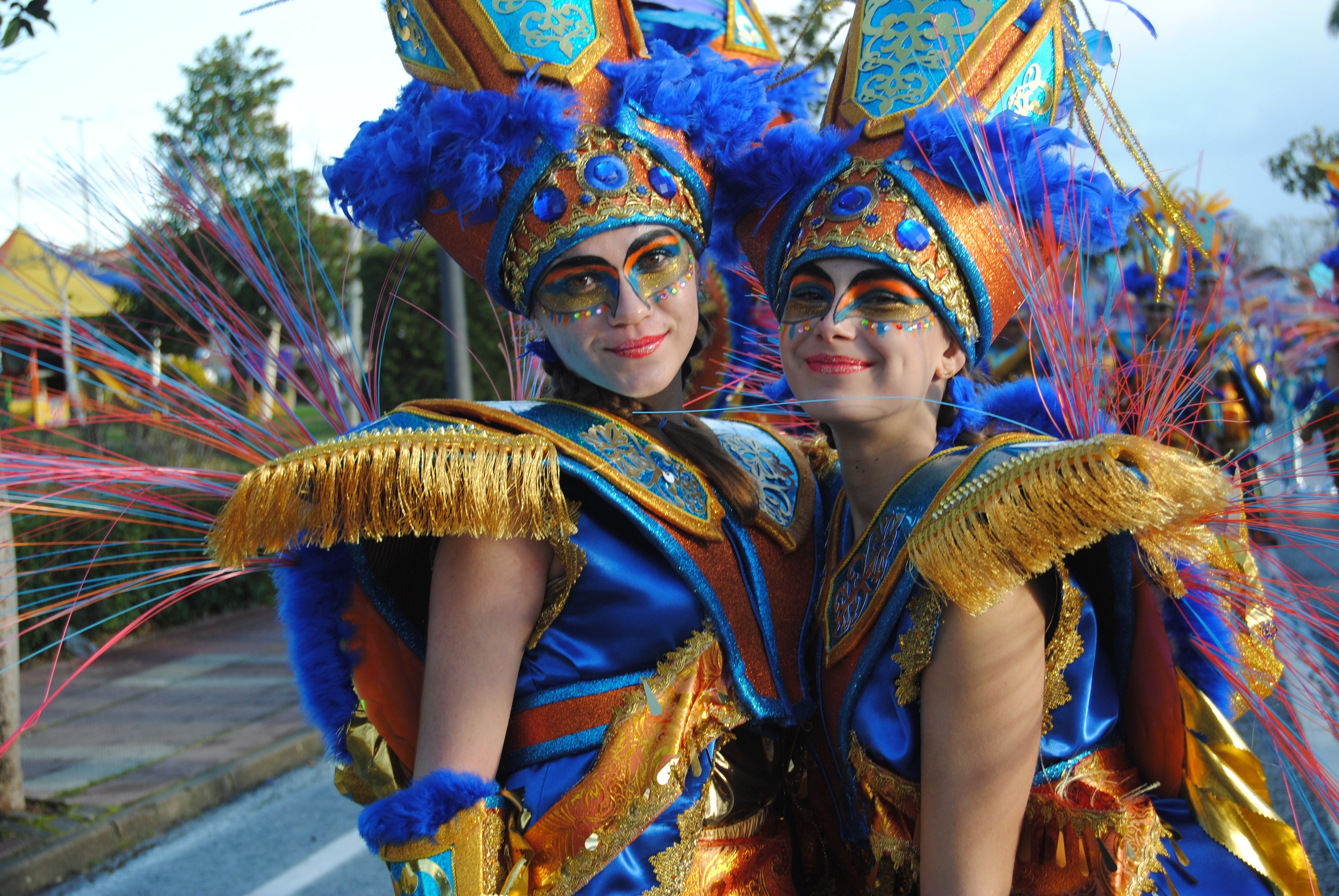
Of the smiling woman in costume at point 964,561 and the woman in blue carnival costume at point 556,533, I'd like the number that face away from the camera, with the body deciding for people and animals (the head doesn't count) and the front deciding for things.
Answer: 0

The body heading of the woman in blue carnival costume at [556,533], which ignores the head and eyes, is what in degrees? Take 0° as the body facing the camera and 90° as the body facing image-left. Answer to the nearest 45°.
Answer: approximately 315°

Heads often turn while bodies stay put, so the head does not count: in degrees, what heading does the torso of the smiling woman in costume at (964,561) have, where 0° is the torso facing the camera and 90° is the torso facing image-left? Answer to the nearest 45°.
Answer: approximately 45°

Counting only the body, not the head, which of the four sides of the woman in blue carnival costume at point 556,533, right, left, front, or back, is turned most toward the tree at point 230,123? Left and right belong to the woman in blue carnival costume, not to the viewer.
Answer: back

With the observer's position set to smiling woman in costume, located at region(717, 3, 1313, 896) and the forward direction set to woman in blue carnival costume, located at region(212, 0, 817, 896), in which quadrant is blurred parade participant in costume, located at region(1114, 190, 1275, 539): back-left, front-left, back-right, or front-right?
back-right

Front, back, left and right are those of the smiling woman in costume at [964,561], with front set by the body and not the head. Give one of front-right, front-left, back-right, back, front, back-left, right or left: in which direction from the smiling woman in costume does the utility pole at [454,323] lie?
right

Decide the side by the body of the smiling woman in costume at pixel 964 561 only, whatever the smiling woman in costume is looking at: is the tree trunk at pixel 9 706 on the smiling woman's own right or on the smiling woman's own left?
on the smiling woman's own right
